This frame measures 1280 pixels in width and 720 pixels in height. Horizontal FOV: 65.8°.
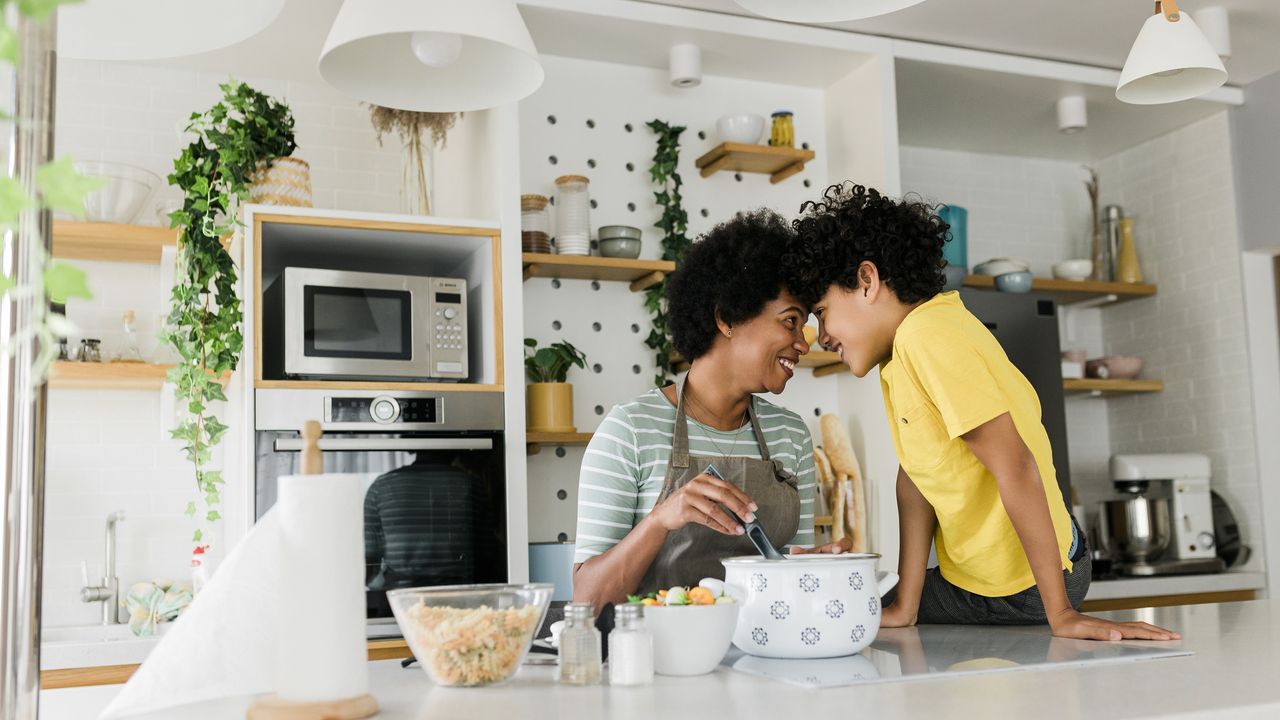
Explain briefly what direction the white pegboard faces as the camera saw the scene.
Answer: facing the viewer

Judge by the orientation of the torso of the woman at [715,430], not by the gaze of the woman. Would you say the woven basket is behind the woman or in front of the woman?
behind

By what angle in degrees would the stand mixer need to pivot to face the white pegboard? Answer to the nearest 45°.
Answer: approximately 45° to its left

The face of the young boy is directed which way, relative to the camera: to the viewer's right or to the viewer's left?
to the viewer's left

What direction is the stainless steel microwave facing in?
toward the camera

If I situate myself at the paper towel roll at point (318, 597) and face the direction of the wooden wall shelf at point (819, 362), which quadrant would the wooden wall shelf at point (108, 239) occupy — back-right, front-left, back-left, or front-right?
front-left

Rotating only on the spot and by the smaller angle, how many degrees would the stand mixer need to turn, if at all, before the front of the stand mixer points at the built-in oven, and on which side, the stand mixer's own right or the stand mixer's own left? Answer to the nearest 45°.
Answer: approximately 45° to the stand mixer's own left

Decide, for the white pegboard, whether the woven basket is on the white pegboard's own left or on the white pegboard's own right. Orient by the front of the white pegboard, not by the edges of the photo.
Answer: on the white pegboard's own right

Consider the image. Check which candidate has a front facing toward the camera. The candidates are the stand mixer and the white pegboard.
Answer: the white pegboard

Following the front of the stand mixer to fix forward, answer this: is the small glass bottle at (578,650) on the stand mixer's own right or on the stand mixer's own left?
on the stand mixer's own left

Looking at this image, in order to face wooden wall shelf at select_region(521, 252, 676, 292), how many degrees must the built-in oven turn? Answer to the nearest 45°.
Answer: approximately 135° to its left

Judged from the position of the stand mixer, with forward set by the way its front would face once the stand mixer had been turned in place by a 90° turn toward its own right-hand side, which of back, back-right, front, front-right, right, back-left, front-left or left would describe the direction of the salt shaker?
back

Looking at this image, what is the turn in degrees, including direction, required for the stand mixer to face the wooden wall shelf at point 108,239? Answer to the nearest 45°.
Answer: approximately 45° to its left

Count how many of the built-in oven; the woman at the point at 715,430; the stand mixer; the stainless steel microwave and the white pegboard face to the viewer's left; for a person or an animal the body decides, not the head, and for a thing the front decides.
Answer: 1

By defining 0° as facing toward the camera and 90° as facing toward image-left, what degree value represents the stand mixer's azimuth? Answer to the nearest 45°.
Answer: approximately 90°

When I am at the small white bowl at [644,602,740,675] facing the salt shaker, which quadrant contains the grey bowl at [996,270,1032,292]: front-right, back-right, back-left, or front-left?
back-right

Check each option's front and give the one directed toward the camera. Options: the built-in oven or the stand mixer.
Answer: the built-in oven

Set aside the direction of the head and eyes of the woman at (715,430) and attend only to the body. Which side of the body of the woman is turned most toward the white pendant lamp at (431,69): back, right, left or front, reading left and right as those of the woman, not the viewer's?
right

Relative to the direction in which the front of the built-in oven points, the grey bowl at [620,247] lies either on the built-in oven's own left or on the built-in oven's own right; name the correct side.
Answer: on the built-in oven's own left
